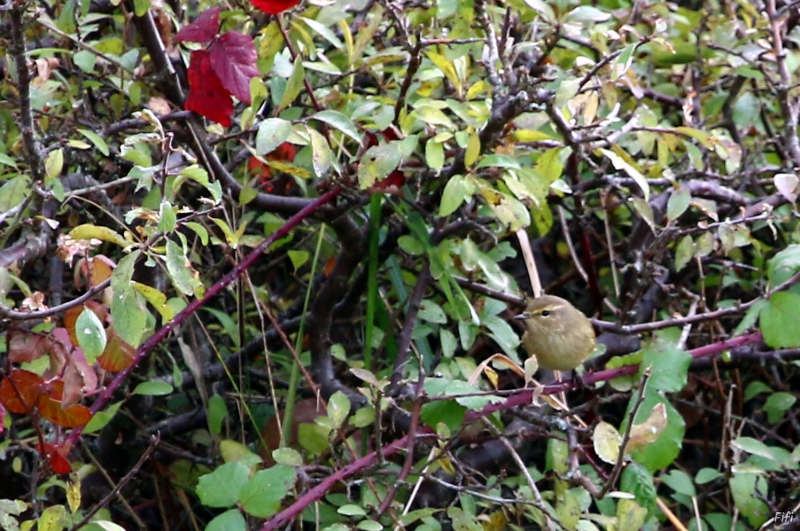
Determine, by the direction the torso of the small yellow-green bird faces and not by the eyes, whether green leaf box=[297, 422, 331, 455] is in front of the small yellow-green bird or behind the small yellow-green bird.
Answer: in front

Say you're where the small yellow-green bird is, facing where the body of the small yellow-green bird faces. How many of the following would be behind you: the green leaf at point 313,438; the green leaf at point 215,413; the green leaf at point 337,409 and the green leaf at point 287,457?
0

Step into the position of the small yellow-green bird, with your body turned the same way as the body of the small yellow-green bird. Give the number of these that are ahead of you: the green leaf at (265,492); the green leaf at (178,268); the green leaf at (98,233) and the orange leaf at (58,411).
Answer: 4

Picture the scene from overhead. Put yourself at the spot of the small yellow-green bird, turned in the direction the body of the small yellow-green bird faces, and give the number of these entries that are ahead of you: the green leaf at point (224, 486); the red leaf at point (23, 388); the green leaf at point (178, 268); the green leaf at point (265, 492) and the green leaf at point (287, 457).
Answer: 5

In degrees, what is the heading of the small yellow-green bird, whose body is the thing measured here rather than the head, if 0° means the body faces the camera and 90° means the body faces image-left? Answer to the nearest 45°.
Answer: approximately 45°

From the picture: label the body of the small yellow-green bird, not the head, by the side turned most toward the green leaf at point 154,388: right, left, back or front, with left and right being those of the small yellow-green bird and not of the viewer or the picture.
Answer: right

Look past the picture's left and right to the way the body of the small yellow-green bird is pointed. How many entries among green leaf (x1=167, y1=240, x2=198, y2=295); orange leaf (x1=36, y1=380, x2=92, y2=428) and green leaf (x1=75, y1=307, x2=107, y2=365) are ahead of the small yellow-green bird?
3

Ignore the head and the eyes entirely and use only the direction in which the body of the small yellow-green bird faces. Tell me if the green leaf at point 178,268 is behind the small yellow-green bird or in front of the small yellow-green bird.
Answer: in front
